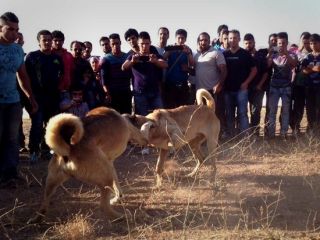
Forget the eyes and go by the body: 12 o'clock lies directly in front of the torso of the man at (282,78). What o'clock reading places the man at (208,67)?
the man at (208,67) is roughly at 2 o'clock from the man at (282,78).

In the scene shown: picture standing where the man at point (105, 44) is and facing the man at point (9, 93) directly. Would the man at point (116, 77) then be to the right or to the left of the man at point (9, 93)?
left

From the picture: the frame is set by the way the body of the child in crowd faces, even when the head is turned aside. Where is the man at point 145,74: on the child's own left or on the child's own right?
on the child's own left

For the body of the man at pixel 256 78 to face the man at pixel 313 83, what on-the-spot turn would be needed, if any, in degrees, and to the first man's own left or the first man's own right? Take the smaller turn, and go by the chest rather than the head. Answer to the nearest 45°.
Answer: approximately 135° to the first man's own left

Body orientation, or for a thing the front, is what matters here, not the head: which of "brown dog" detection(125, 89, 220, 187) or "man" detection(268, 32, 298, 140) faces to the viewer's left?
the brown dog

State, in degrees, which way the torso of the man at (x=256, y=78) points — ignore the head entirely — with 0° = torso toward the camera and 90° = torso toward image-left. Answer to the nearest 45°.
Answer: approximately 45°

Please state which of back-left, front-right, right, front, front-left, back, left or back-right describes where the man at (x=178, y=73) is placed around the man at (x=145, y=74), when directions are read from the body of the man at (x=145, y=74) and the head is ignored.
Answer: back-left

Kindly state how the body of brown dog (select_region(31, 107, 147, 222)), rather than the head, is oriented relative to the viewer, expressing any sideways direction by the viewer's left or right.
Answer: facing away from the viewer and to the right of the viewer

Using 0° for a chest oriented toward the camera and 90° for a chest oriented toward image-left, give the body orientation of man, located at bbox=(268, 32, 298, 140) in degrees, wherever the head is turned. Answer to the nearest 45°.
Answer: approximately 0°

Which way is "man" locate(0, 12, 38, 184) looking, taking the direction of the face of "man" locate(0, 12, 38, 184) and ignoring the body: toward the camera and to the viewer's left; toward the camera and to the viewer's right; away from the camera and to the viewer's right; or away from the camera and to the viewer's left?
toward the camera and to the viewer's right

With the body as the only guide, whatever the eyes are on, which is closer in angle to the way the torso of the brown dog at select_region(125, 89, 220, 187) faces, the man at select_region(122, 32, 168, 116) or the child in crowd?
the child in crowd

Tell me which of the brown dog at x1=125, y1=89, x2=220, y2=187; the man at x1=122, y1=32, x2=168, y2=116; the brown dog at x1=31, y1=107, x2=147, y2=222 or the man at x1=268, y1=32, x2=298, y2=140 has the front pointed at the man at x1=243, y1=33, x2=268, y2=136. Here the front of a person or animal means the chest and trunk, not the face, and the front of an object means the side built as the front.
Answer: the brown dog at x1=31, y1=107, x2=147, y2=222

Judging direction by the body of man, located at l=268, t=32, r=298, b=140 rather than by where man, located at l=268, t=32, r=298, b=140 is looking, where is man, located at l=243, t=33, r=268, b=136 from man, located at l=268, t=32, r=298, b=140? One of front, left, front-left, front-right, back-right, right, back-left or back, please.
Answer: right

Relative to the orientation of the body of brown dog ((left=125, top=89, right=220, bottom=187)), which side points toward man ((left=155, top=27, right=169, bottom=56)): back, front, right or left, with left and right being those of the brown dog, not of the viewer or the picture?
right
